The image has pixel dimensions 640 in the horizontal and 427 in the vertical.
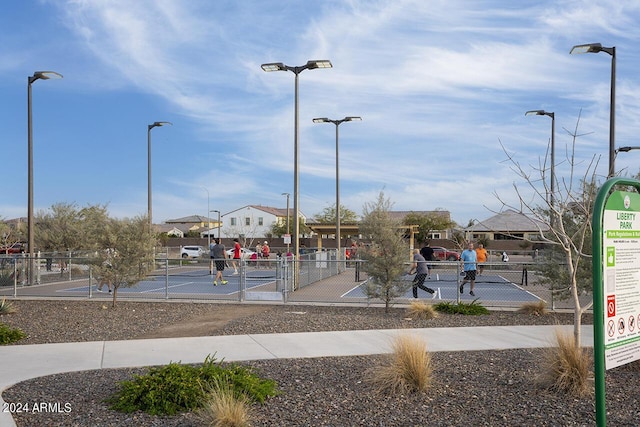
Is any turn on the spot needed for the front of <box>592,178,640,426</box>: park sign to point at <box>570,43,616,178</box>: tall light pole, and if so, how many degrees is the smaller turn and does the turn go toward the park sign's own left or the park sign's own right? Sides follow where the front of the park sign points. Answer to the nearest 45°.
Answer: approximately 135° to the park sign's own left

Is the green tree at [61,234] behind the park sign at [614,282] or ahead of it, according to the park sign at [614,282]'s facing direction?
behind

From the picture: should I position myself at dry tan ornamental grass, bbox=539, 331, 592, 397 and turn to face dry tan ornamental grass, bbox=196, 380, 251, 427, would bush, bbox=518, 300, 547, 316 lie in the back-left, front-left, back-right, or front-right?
back-right

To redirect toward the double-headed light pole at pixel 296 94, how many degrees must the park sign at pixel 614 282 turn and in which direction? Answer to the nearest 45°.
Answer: approximately 180°

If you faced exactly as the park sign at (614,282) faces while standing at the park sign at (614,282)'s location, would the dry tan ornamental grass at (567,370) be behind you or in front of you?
behind

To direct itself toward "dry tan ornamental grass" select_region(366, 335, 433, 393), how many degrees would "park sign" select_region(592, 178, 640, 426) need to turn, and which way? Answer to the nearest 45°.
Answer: approximately 180°
